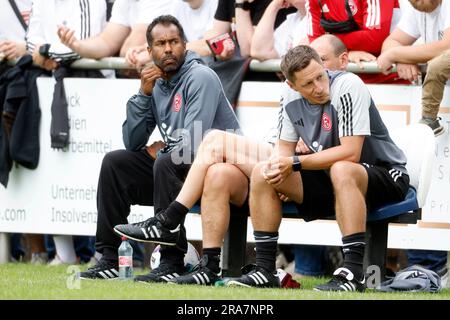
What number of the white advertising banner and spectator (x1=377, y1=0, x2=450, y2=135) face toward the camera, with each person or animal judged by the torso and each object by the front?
2

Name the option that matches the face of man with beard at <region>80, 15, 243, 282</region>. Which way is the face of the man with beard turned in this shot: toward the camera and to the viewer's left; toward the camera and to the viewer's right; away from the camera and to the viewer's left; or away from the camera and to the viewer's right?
toward the camera and to the viewer's right

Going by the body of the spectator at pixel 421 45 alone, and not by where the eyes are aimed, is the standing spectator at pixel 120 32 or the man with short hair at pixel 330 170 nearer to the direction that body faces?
the man with short hair

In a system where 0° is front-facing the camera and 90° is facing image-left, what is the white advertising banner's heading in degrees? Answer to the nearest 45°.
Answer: approximately 0°

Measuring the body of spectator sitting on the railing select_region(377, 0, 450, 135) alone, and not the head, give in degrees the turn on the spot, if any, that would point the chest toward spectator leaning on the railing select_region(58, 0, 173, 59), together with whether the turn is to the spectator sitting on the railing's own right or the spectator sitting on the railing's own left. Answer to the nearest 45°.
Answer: approximately 90° to the spectator sitting on the railing's own right

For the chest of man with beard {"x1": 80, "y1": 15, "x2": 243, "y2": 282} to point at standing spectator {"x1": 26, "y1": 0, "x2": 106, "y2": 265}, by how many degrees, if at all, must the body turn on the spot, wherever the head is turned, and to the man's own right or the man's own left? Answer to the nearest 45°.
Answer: approximately 90° to the man's own right

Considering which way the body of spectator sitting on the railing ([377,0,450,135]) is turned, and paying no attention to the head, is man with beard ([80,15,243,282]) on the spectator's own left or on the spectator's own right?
on the spectator's own right

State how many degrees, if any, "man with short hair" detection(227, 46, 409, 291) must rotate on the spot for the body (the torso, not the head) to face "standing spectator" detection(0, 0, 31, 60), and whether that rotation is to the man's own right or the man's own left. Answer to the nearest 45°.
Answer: approximately 90° to the man's own right

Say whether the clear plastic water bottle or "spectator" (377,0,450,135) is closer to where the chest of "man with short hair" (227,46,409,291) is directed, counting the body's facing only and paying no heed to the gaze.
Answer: the clear plastic water bottle

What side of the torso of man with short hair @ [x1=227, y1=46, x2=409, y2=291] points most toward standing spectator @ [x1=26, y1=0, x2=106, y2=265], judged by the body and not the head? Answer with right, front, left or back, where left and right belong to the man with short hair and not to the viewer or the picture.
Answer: right

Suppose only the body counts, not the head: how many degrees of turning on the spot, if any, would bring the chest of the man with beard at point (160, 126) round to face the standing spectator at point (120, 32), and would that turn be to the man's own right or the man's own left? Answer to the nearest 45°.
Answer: approximately 135° to the man's own right
